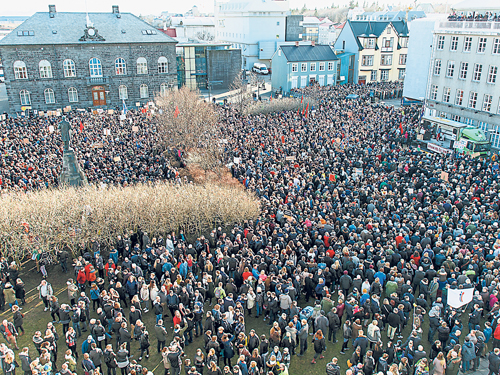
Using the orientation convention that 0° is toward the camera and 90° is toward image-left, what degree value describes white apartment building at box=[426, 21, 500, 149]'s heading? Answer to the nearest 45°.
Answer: approximately 45°
